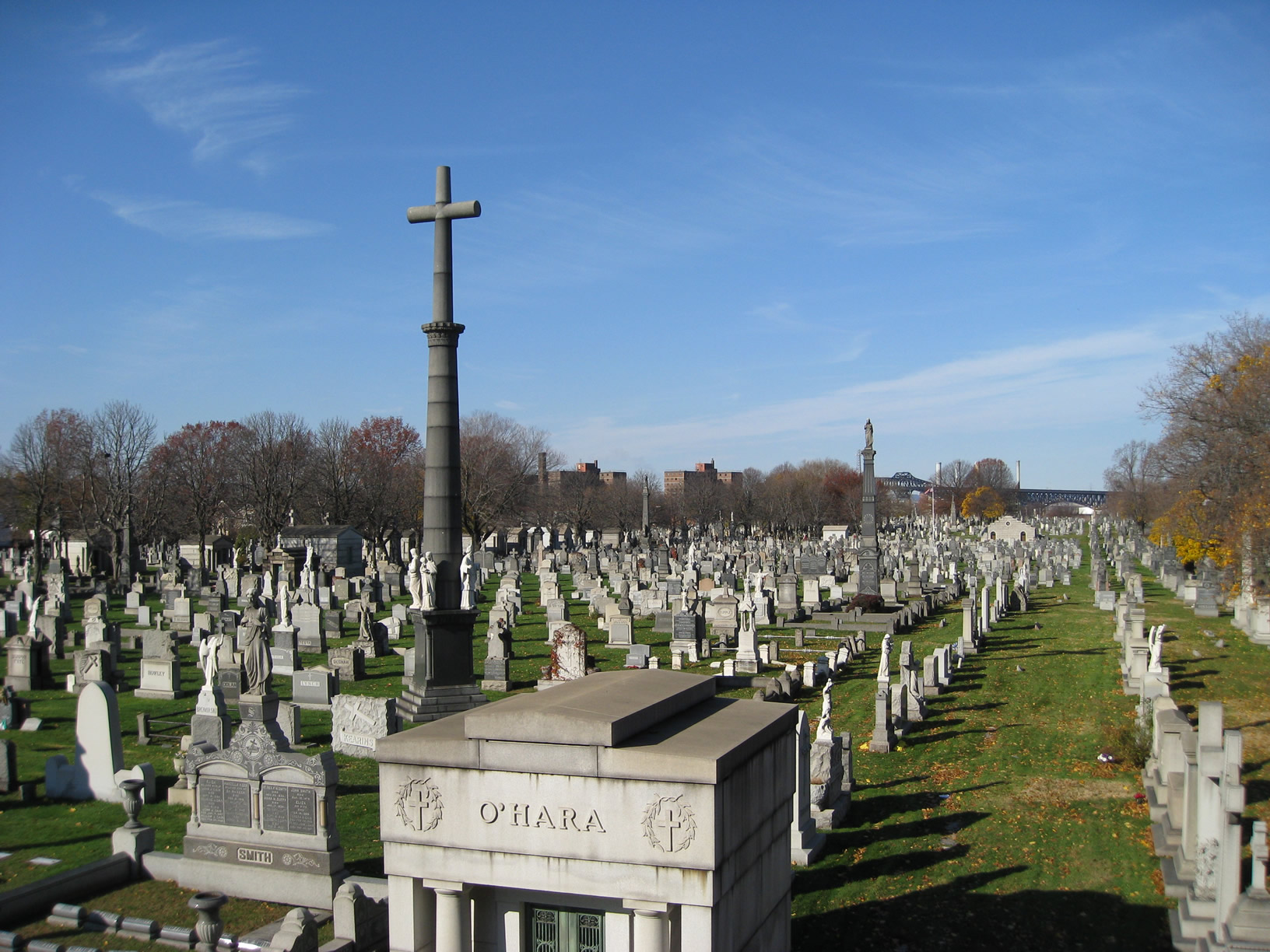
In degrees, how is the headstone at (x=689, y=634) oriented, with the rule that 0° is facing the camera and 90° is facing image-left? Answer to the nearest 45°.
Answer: approximately 0°

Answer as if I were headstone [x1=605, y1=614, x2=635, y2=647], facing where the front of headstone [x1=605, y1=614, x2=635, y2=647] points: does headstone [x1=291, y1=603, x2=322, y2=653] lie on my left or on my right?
on my right

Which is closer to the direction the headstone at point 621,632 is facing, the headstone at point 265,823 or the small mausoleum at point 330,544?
the headstone

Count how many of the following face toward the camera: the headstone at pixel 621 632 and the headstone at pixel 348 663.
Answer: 2

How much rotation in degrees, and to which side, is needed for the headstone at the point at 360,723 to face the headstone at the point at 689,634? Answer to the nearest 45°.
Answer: approximately 135° to its left

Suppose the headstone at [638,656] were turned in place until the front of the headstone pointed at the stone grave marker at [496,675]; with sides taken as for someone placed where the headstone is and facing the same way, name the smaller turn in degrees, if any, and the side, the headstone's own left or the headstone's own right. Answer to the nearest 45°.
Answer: approximately 45° to the headstone's own right

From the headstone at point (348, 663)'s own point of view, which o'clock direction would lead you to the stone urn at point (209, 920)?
The stone urn is roughly at 12 o'clock from the headstone.
